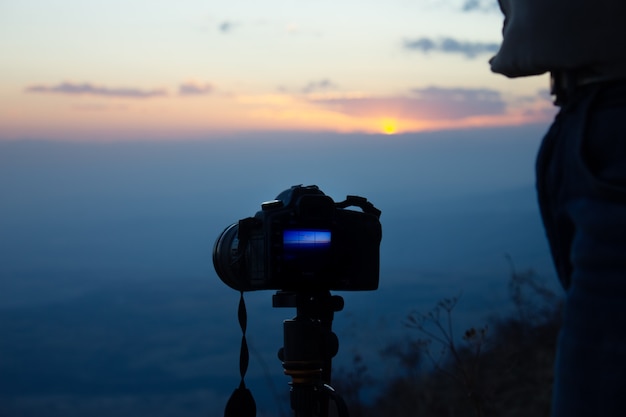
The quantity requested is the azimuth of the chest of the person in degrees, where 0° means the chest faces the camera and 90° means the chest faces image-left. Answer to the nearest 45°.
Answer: approximately 90°

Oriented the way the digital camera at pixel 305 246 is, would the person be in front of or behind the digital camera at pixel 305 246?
behind

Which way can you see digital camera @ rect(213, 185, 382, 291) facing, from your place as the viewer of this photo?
facing away from the viewer and to the left of the viewer
